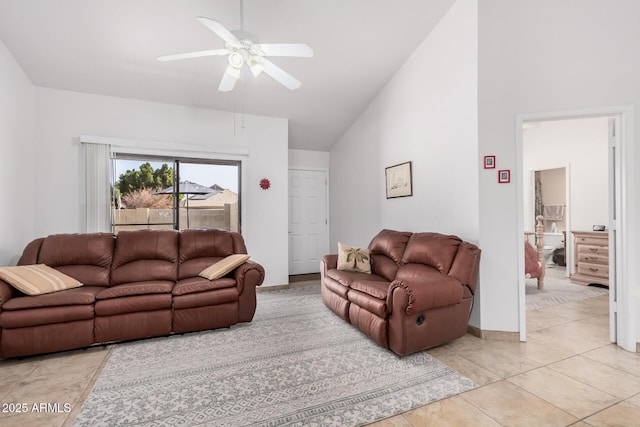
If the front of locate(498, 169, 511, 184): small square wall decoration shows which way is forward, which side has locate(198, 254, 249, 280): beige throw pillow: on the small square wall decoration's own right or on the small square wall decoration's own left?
on the small square wall decoration's own right

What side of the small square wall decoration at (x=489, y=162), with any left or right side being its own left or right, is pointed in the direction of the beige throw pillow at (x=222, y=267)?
right

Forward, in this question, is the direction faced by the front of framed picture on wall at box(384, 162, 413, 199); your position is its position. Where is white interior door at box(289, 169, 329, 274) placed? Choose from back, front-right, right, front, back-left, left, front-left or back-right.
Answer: right

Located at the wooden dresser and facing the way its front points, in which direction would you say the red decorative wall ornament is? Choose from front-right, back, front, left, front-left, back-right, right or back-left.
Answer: front

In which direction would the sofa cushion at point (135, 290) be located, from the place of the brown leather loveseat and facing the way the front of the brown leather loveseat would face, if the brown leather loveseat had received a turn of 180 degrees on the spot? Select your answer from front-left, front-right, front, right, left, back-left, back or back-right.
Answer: back-left

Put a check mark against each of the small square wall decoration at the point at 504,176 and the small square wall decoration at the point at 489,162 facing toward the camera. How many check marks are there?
2

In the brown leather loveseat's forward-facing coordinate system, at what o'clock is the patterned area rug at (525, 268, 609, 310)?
The patterned area rug is roughly at 6 o'clock from the brown leather loveseat.

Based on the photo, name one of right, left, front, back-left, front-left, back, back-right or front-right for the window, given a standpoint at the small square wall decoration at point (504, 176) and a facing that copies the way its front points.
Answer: right

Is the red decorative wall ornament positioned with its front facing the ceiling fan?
yes

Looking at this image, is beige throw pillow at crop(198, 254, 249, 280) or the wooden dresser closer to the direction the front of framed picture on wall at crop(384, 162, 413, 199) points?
the beige throw pillow

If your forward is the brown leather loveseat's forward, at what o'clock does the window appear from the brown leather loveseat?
The window is roughly at 2 o'clock from the brown leather loveseat.

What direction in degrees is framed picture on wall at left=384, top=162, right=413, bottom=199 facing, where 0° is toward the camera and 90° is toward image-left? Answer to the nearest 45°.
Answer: approximately 45°

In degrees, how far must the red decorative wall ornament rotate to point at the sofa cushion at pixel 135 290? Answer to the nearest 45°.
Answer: approximately 45° to its right

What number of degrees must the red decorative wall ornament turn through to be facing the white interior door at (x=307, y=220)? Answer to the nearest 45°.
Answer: approximately 135° to its left
